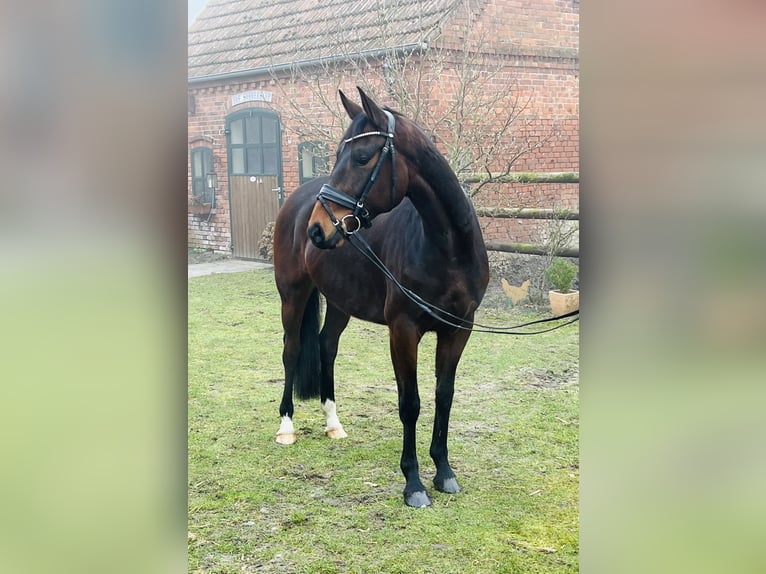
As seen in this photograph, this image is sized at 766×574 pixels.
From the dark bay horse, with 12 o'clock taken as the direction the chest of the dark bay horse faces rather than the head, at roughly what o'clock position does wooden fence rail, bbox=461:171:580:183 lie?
The wooden fence rail is roughly at 8 o'clock from the dark bay horse.

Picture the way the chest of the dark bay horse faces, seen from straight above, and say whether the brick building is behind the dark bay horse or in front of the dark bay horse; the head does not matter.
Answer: behind

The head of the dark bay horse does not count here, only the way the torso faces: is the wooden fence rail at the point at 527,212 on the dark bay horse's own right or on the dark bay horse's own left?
on the dark bay horse's own left

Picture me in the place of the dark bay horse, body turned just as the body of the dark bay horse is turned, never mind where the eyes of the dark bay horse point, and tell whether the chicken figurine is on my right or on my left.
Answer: on my left

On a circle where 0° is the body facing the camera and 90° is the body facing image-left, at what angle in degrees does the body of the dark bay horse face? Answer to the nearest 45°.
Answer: approximately 315°

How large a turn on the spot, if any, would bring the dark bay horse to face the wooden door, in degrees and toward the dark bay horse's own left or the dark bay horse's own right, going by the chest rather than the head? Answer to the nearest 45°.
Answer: approximately 135° to the dark bay horse's own left

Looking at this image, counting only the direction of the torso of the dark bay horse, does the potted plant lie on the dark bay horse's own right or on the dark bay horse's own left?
on the dark bay horse's own left

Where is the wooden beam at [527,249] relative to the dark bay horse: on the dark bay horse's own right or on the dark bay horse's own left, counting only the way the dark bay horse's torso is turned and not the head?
on the dark bay horse's own left
